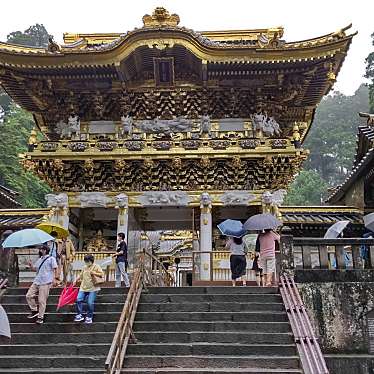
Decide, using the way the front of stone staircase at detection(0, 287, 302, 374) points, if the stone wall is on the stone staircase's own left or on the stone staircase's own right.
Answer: on the stone staircase's own left

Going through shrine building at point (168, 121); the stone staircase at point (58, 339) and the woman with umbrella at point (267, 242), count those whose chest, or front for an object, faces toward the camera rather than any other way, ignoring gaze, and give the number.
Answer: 2

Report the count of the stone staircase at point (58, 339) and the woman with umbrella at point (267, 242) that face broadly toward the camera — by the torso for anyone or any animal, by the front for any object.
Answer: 1

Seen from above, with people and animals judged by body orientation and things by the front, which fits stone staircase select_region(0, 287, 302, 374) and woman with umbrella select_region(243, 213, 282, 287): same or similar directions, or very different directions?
very different directions

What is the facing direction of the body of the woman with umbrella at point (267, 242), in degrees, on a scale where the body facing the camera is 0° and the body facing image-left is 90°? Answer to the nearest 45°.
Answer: approximately 180°

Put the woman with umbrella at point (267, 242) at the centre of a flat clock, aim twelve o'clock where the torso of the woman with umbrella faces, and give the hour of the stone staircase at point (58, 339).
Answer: The stone staircase is roughly at 8 o'clock from the woman with umbrella.

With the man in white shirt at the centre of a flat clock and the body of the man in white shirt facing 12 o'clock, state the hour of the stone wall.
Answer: The stone wall is roughly at 8 o'clock from the man in white shirt.
